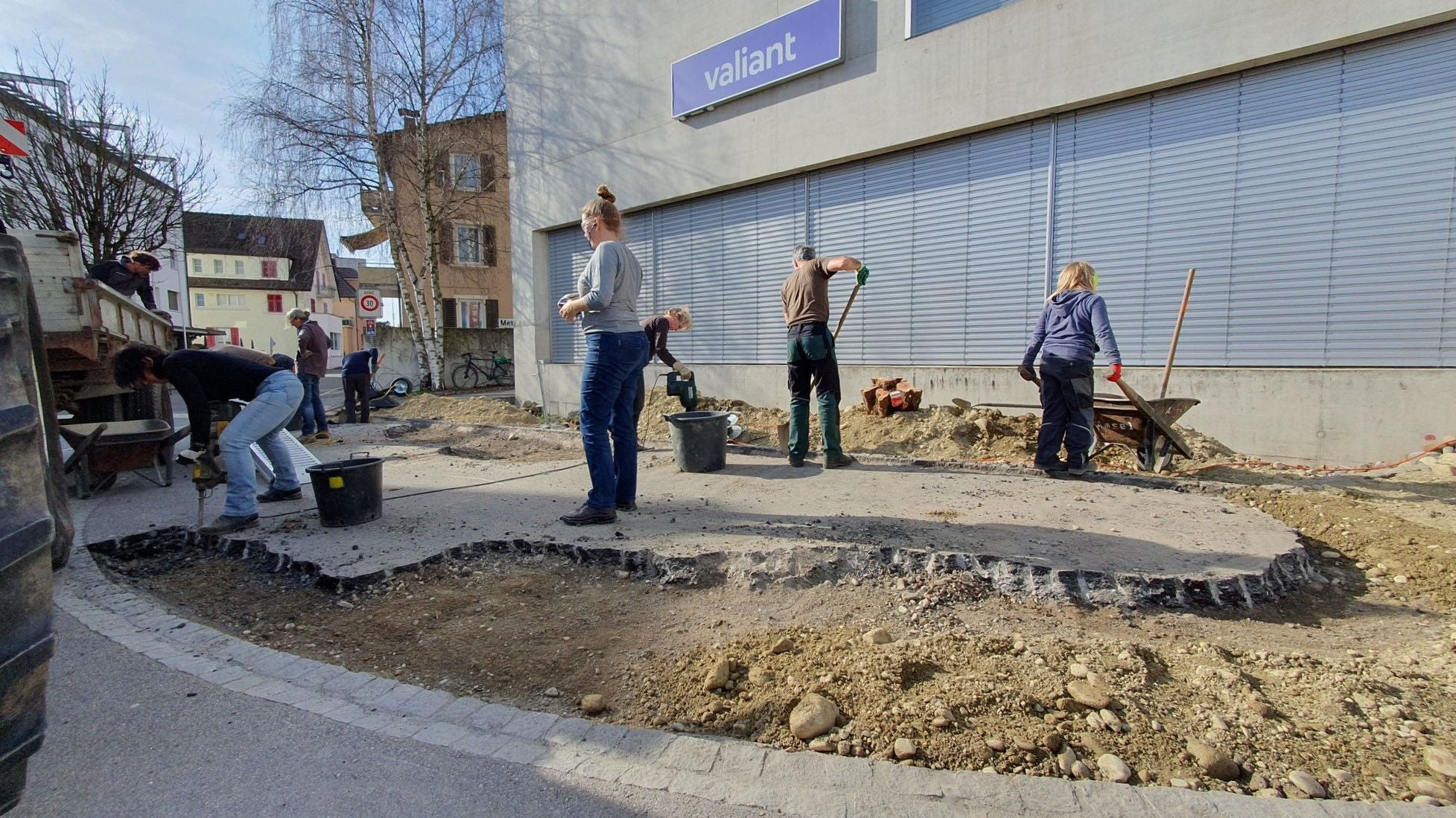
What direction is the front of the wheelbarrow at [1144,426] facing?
to the viewer's right

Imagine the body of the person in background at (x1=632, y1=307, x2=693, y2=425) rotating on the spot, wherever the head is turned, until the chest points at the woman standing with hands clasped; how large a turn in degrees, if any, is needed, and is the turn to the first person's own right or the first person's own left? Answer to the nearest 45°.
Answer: approximately 90° to the first person's own right

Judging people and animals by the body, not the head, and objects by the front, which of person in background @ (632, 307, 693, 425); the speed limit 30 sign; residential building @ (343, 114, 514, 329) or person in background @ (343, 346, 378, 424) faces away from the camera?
person in background @ (343, 346, 378, 424)

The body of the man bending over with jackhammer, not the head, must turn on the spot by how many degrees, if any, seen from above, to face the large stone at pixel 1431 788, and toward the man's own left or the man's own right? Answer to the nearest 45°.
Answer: approximately 135° to the man's own left

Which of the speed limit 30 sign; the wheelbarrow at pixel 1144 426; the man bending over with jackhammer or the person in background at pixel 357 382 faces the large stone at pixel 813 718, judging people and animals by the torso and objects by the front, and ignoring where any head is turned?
the speed limit 30 sign

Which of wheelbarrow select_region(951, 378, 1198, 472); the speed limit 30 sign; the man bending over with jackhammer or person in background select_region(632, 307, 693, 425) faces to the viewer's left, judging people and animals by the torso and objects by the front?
the man bending over with jackhammer

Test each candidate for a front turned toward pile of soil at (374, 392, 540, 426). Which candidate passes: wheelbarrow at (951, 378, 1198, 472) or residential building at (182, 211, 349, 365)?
the residential building

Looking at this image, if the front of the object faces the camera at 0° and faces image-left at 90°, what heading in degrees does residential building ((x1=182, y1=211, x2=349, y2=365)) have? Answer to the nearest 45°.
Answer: approximately 0°

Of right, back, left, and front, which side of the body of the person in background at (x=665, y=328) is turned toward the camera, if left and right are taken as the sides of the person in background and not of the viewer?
right

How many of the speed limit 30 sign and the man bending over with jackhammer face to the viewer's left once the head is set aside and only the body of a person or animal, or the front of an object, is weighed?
1

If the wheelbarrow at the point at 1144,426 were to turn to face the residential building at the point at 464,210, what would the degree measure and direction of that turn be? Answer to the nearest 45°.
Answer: approximately 135° to its left

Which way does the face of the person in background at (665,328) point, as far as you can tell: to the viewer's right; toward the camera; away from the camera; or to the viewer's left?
to the viewer's right

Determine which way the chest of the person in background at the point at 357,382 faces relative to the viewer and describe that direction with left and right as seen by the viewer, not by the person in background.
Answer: facing away from the viewer

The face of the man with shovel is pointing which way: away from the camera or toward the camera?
away from the camera

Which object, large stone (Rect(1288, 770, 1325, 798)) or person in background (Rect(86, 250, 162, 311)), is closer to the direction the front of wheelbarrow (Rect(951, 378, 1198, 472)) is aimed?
the large stone

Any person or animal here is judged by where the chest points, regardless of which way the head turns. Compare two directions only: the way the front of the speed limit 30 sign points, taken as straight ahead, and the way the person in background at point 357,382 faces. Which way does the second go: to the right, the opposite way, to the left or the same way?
the opposite way
